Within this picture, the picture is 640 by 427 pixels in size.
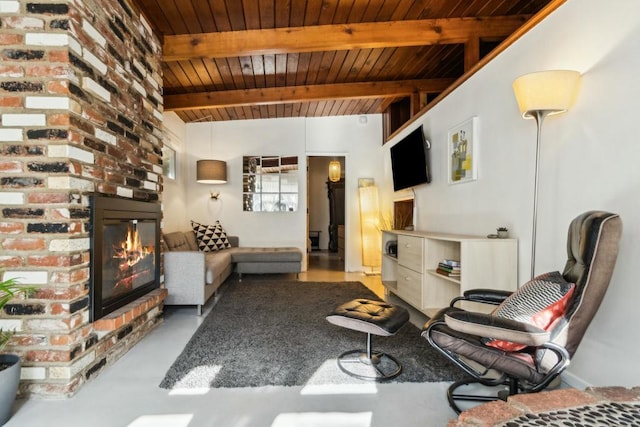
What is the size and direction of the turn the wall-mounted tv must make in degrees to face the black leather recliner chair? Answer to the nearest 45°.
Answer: approximately 45° to its left

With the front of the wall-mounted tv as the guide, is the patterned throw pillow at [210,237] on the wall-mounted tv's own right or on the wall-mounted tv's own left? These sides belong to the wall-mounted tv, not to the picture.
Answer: on the wall-mounted tv's own right

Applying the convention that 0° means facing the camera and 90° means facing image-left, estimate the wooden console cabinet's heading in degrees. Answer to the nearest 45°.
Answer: approximately 45°

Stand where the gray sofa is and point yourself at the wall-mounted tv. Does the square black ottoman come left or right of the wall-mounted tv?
right

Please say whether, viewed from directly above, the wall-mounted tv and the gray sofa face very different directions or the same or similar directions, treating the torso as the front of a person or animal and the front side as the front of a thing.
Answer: very different directions
